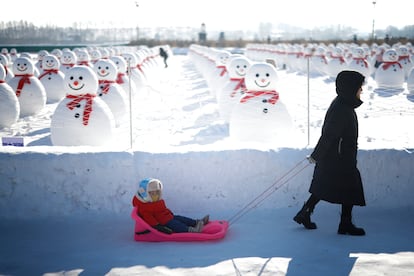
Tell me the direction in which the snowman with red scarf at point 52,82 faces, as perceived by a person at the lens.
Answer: facing the viewer

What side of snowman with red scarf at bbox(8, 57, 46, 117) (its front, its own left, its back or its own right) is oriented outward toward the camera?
front

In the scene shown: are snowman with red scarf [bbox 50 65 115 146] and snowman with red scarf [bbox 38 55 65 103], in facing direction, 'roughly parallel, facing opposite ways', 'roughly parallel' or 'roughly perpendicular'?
roughly parallel

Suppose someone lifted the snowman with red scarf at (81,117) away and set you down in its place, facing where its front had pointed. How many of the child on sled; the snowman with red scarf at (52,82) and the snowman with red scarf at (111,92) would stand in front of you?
1

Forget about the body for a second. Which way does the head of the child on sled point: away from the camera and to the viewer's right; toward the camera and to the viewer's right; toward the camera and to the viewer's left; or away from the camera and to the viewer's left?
toward the camera and to the viewer's right

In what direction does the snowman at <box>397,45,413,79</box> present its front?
toward the camera

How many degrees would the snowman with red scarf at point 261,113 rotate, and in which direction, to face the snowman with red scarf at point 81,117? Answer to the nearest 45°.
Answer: approximately 90° to its right

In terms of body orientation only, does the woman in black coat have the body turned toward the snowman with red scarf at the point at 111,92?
no

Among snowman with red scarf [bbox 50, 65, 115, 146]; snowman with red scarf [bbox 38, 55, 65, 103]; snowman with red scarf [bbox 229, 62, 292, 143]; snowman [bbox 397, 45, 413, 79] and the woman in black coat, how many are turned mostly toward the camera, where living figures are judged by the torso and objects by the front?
4

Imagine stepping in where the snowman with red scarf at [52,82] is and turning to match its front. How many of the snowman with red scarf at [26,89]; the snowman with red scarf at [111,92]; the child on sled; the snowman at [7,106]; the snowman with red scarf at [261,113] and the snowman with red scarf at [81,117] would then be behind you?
0

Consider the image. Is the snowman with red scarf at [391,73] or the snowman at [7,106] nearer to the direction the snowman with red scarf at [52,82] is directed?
the snowman

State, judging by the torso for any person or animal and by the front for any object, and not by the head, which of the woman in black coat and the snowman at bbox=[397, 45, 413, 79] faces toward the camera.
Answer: the snowman

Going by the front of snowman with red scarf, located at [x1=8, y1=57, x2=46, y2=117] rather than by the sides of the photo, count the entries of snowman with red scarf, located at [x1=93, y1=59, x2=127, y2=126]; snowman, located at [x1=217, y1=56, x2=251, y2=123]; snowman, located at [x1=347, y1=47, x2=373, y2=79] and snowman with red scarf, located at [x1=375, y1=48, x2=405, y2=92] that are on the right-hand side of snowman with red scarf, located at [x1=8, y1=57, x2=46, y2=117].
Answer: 0

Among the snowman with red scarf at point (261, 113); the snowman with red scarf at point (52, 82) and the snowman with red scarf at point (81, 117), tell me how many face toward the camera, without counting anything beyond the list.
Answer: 3

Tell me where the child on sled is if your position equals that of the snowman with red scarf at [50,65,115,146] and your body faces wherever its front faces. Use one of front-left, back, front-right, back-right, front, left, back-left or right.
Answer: front

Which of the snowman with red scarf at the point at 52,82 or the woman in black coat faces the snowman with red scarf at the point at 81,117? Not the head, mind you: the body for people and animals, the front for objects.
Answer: the snowman with red scarf at the point at 52,82
